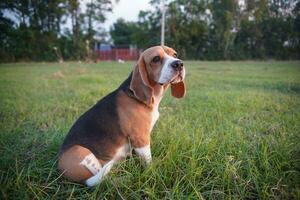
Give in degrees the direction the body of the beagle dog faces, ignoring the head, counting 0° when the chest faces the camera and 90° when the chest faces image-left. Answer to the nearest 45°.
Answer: approximately 270°
